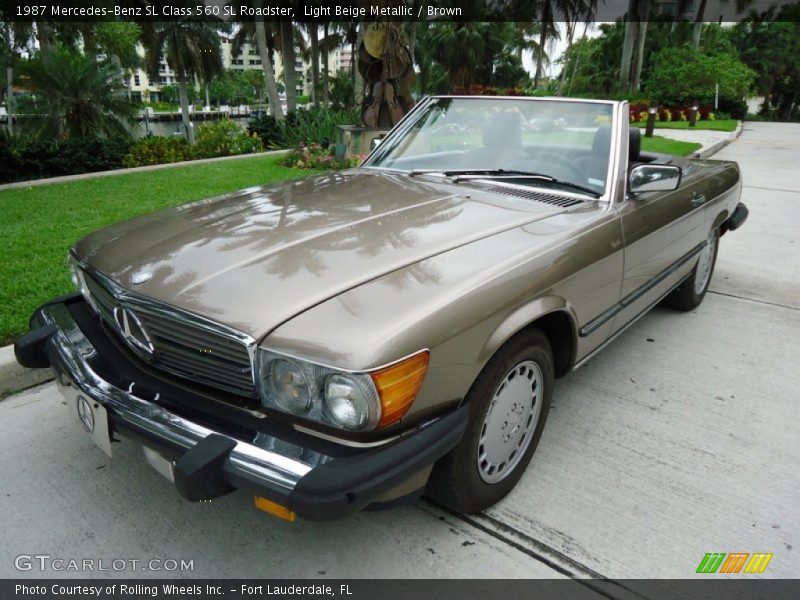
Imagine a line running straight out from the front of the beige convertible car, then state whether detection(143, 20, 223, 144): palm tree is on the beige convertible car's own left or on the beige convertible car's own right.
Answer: on the beige convertible car's own right

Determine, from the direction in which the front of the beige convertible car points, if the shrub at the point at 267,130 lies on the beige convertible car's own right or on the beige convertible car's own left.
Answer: on the beige convertible car's own right

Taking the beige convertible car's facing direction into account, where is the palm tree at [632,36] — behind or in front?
behind

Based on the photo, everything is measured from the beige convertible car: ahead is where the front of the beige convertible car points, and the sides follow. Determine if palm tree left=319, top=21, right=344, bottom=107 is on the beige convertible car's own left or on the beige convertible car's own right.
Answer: on the beige convertible car's own right

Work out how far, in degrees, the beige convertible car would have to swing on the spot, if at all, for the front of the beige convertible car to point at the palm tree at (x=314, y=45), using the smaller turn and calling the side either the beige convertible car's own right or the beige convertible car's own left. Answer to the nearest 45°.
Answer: approximately 135° to the beige convertible car's own right

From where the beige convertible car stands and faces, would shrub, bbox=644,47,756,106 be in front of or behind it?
behind

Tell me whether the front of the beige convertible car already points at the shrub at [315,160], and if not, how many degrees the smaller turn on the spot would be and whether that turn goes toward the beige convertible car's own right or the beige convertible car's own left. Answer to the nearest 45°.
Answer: approximately 135° to the beige convertible car's own right

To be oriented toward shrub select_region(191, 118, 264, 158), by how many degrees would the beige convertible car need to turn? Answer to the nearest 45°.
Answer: approximately 135° to its right
